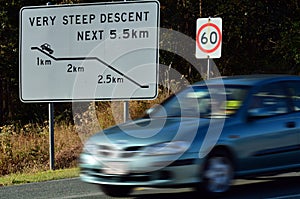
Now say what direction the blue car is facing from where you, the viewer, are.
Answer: facing the viewer and to the left of the viewer

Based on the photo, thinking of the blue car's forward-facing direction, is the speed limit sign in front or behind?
behind

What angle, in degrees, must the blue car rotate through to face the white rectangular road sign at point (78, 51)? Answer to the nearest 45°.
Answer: approximately 90° to its right
